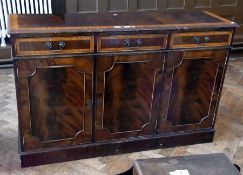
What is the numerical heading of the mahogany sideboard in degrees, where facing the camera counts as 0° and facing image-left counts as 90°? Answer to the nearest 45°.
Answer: approximately 0°
